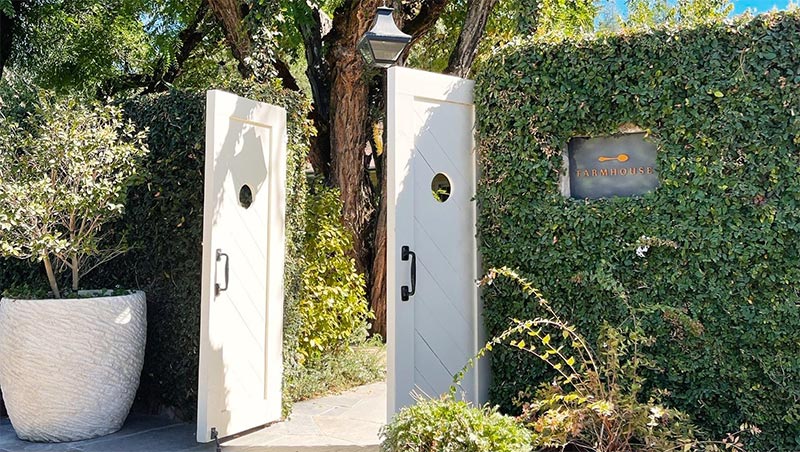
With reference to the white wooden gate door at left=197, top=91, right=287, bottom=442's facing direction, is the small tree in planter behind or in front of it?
behind

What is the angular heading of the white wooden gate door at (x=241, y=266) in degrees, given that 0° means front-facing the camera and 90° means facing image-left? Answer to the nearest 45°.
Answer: approximately 315°

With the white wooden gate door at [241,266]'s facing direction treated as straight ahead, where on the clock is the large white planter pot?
The large white planter pot is roughly at 5 o'clock from the white wooden gate door.

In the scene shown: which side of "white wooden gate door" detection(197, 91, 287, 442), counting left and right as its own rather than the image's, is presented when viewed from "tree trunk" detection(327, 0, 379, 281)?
left

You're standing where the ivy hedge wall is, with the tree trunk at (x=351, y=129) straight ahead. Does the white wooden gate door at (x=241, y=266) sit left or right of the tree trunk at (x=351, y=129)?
left
